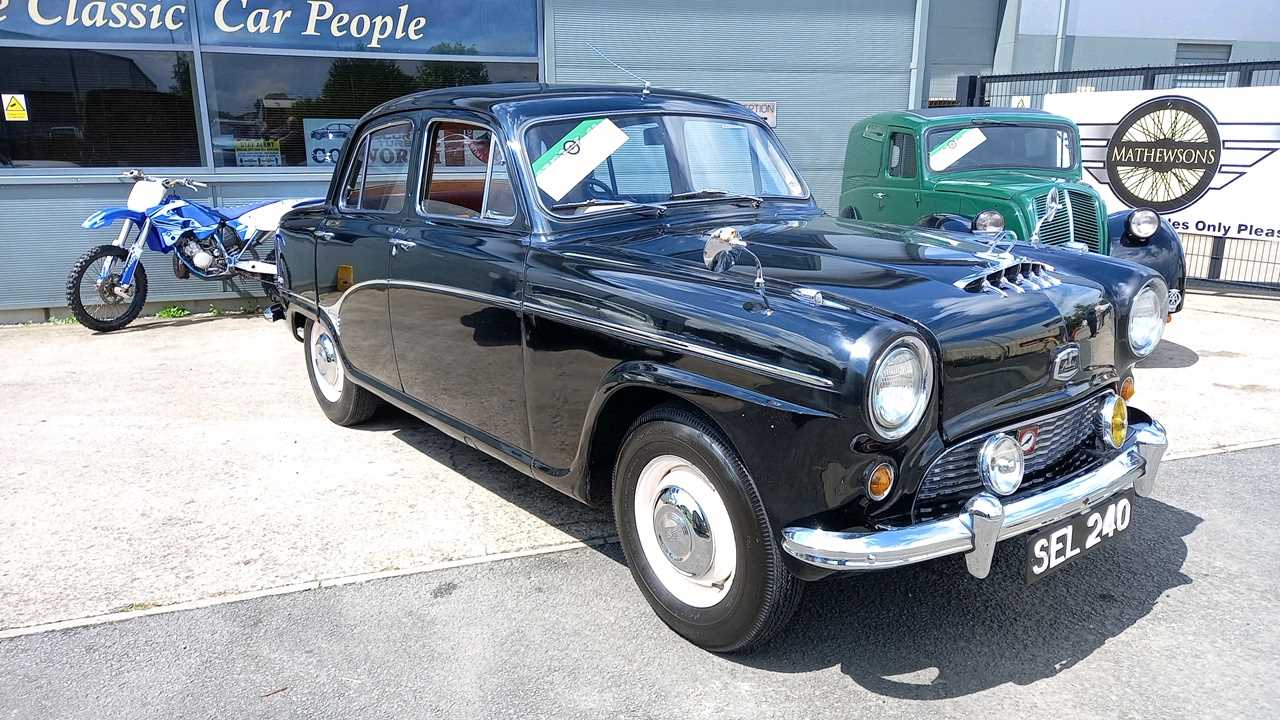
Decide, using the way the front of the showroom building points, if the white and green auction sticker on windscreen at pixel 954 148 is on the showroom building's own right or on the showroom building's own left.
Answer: on the showroom building's own left

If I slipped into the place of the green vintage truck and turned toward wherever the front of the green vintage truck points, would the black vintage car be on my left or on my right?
on my right

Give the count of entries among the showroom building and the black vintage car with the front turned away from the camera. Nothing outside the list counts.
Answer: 0

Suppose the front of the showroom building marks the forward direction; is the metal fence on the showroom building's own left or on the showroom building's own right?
on the showroom building's own left

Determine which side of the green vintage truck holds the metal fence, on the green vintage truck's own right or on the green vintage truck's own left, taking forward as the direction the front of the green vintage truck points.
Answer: on the green vintage truck's own left

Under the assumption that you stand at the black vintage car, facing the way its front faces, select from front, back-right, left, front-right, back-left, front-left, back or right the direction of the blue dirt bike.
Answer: back

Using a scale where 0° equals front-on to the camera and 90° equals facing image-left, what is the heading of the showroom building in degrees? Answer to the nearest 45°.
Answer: approximately 0°

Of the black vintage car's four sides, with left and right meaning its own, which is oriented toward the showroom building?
back
